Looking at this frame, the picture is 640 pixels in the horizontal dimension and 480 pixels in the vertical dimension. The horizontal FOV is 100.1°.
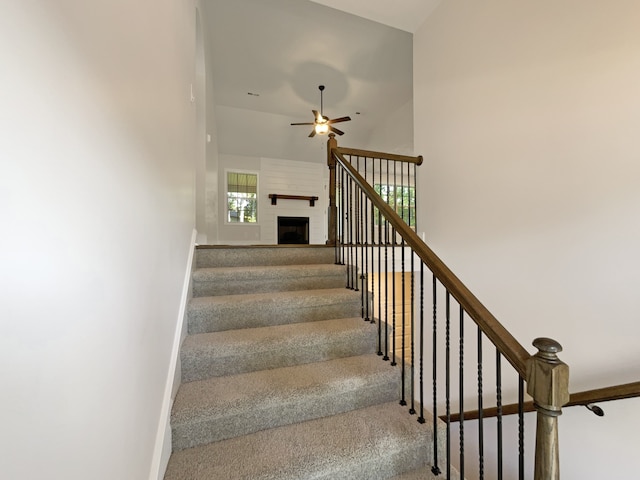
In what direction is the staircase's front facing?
toward the camera

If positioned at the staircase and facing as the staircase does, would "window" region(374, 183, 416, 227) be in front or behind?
behind

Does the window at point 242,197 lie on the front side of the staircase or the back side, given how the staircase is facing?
on the back side
